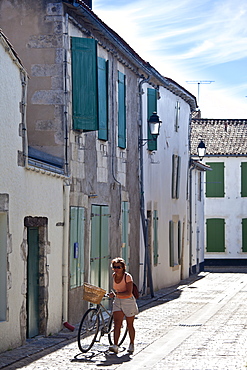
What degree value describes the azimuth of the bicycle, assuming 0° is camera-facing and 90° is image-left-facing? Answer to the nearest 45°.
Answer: approximately 45°

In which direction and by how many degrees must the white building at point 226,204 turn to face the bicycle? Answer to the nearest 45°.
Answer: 0° — it already faces it

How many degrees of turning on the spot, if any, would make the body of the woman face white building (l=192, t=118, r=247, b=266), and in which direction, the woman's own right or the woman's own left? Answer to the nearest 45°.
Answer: approximately 135° to the woman's own right

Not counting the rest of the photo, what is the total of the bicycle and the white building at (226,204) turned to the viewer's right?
0

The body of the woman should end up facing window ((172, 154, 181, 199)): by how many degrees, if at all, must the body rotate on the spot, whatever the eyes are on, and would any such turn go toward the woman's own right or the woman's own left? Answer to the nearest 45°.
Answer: approximately 135° to the woman's own right

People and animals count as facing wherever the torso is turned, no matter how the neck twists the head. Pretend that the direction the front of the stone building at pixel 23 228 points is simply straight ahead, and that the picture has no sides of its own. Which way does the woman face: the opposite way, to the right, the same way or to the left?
to the right

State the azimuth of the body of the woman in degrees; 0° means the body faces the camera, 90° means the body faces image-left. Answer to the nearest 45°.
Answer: approximately 45°

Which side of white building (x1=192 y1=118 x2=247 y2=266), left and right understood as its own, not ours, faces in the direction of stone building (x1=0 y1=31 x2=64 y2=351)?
front

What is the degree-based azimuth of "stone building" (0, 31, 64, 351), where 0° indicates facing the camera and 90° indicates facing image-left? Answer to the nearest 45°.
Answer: approximately 315°
